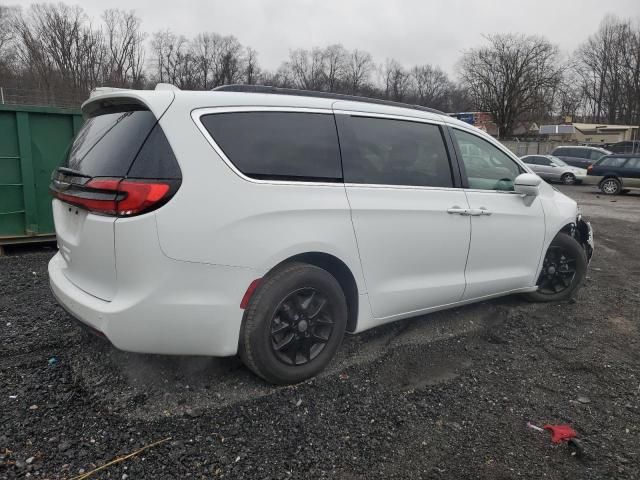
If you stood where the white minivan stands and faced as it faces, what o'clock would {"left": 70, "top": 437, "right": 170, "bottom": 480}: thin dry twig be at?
The thin dry twig is roughly at 6 o'clock from the white minivan.

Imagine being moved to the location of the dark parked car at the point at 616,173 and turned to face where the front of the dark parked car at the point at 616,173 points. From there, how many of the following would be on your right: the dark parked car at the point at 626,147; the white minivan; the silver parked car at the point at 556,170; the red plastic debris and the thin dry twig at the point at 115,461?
3

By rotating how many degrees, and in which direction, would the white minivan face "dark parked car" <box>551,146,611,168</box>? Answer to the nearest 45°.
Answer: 0° — it already faces it

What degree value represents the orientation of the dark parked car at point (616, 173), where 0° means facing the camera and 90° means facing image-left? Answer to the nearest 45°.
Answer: approximately 270°

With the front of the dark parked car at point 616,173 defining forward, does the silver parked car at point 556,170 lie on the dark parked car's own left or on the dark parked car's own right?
on the dark parked car's own left

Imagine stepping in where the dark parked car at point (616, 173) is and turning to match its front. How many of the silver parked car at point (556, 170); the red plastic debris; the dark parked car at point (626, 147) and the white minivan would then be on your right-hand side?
2

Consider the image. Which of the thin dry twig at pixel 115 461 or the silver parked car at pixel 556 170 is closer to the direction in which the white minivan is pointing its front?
the silver parked car

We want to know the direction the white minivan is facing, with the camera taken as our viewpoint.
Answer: facing away from the viewer and to the right of the viewer
